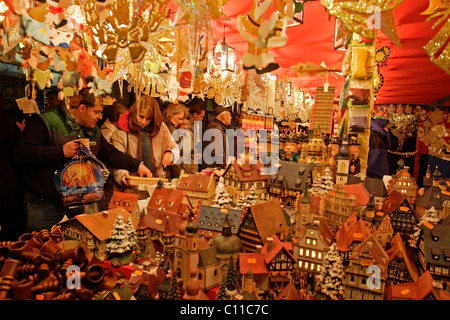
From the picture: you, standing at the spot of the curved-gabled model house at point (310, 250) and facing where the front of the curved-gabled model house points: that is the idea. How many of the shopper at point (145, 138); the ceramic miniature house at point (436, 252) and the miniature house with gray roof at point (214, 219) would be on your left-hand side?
1

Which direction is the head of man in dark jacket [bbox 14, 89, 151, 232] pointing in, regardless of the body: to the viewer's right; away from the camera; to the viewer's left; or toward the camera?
to the viewer's right

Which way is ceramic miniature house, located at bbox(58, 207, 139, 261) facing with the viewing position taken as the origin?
facing the viewer and to the left of the viewer

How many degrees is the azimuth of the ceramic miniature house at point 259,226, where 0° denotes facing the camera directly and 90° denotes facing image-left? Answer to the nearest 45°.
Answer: approximately 45°

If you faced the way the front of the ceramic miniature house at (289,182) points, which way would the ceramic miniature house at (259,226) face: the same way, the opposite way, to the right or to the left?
the same way

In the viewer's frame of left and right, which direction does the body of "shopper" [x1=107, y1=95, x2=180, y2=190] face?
facing the viewer

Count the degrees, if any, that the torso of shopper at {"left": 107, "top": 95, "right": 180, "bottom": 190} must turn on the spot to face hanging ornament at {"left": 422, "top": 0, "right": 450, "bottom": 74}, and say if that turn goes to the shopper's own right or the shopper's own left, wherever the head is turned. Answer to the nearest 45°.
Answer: approximately 45° to the shopper's own left

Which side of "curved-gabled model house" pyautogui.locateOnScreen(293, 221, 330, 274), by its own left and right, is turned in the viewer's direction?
front

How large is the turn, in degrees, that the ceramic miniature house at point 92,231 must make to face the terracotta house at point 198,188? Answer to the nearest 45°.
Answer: approximately 180°

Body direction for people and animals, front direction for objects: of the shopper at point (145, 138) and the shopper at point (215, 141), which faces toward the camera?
the shopper at point (145, 138)

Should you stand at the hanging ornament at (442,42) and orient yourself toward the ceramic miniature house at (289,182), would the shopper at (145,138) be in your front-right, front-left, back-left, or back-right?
front-left

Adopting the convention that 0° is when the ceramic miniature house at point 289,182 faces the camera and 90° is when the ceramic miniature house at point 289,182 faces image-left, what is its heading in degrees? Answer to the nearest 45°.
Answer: approximately 45°

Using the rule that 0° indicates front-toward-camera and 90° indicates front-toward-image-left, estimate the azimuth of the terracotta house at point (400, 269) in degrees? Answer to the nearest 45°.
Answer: approximately 45°

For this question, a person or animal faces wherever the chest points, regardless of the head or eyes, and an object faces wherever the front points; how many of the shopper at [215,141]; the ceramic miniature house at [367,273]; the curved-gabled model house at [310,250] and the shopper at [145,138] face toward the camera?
3

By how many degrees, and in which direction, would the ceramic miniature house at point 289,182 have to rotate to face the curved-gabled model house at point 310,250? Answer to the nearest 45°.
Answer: approximately 45° to its left
